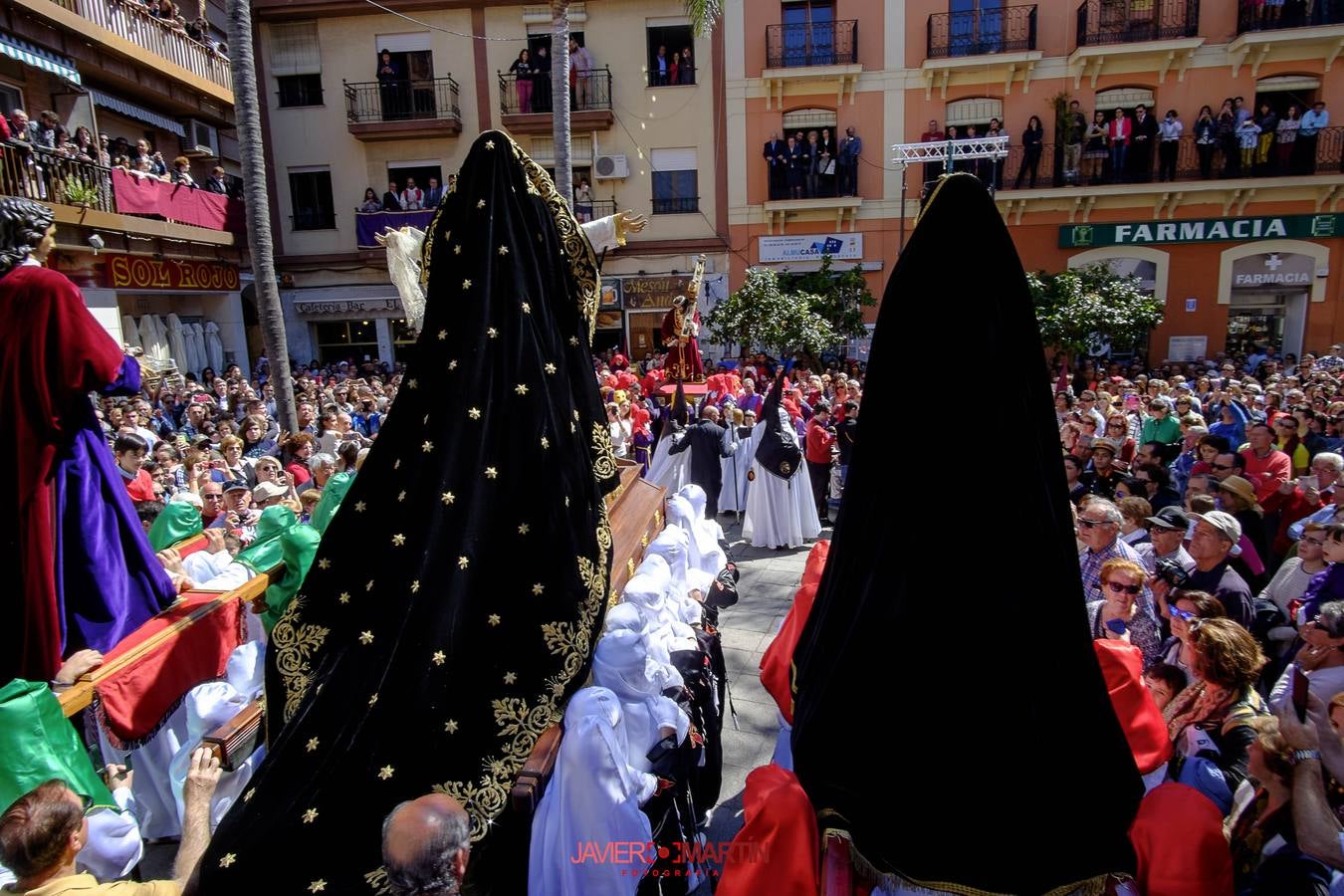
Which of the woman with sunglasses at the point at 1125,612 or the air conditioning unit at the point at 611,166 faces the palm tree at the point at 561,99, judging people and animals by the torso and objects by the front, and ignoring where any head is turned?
the air conditioning unit

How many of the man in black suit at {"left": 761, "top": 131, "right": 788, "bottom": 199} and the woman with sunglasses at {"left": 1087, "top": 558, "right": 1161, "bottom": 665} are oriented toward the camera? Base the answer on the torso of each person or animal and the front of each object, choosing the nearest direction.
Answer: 2

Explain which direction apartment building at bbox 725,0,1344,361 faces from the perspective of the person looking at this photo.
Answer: facing the viewer

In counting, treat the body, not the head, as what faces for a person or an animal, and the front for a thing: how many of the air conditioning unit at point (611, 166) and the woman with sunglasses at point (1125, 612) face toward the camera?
2

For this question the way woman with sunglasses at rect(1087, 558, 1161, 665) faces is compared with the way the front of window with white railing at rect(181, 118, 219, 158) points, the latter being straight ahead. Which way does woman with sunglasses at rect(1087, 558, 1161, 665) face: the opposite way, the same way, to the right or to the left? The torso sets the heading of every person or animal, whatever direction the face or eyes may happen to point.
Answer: to the right

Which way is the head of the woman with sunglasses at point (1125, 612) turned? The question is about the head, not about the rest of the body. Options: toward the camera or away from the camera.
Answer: toward the camera

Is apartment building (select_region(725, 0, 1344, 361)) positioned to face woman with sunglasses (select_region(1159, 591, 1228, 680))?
yes

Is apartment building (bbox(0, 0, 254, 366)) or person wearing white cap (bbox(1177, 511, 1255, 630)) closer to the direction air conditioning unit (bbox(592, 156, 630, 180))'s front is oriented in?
the person wearing white cap

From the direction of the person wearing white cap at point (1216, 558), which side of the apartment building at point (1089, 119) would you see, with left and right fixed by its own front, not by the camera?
front

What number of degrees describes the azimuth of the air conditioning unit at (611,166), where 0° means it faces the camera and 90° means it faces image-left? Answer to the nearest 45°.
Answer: approximately 0°

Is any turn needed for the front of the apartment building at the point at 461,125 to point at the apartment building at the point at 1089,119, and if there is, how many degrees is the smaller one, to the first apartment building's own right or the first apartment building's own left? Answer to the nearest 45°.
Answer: approximately 90° to the first apartment building's own left

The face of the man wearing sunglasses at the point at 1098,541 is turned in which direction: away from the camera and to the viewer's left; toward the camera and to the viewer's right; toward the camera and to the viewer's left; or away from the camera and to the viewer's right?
toward the camera and to the viewer's left

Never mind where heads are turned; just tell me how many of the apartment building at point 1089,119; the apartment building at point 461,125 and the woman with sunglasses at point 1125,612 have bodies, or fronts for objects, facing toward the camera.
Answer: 3

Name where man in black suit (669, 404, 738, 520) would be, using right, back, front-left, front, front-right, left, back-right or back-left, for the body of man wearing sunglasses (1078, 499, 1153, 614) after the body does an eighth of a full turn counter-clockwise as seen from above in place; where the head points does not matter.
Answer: back-right

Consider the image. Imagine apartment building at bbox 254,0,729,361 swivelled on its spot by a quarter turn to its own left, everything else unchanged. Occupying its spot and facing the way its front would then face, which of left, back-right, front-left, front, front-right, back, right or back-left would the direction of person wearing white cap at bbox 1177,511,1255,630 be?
right

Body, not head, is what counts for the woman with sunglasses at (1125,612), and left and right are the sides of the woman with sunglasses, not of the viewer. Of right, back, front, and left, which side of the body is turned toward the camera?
front

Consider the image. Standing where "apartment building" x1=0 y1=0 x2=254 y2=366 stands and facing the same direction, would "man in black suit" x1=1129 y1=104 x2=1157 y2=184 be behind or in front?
in front

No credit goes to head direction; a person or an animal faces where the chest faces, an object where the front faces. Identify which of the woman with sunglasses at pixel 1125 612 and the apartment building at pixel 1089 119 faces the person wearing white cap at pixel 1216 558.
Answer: the apartment building

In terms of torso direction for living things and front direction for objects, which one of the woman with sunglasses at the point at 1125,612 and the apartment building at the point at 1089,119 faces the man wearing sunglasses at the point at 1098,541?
the apartment building

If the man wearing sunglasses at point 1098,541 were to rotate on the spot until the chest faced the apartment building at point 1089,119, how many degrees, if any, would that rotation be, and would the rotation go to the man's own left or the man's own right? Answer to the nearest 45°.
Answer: approximately 135° to the man's own right
